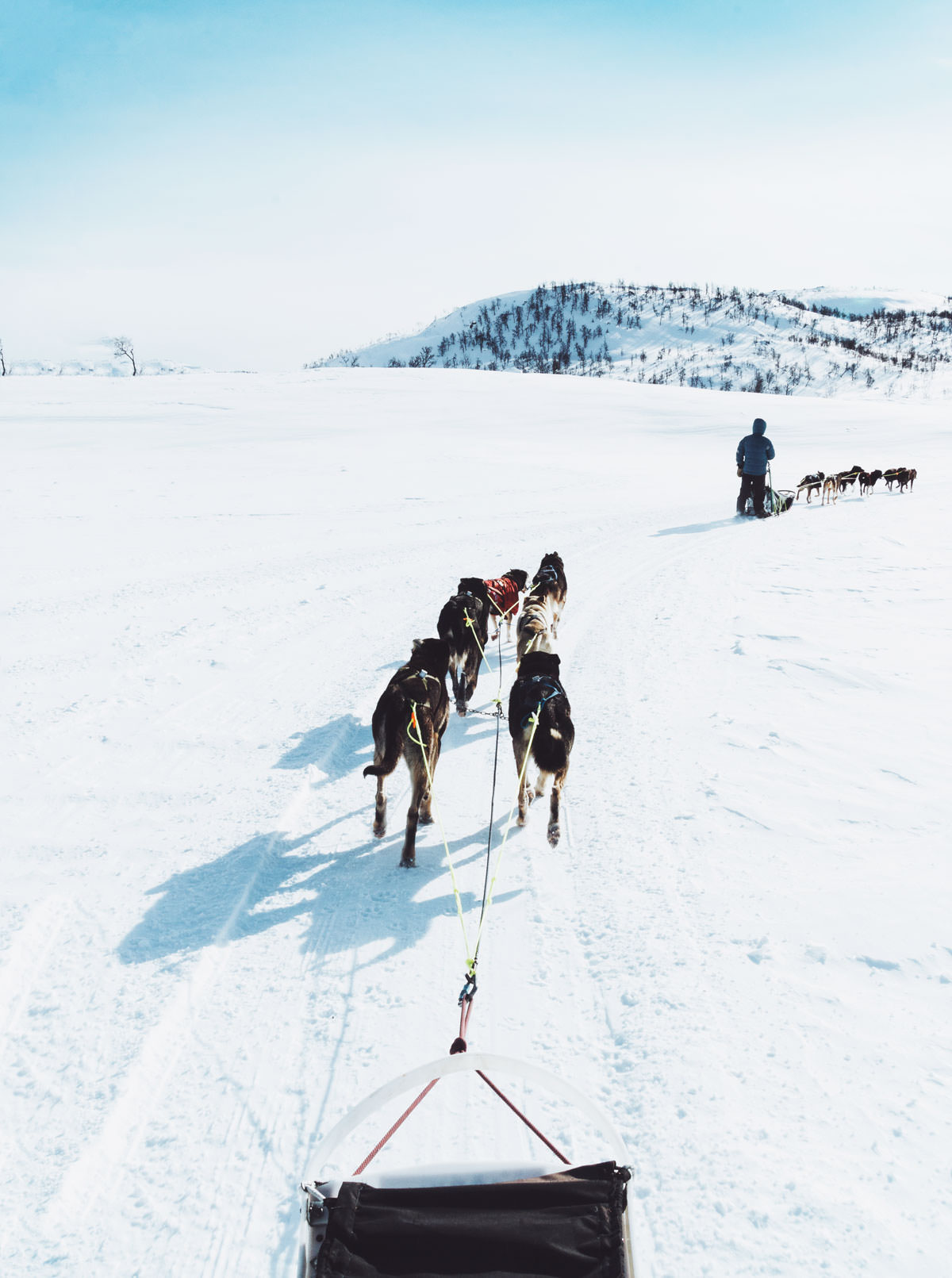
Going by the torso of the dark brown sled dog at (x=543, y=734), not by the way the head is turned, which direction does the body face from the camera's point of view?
away from the camera

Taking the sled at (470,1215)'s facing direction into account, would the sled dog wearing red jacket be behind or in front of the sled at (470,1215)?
in front

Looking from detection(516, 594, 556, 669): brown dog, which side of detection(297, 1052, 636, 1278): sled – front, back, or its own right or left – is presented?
front

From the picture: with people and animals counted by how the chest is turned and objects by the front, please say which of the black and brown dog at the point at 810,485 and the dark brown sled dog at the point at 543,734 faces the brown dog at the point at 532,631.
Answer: the dark brown sled dog

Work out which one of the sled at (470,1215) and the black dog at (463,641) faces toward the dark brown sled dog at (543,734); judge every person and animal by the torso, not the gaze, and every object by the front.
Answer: the sled

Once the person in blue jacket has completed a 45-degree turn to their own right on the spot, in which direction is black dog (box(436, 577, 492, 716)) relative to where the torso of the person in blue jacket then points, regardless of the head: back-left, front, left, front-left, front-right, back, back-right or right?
right

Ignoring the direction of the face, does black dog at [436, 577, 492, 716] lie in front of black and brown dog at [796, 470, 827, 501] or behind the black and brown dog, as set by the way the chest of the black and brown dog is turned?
behind

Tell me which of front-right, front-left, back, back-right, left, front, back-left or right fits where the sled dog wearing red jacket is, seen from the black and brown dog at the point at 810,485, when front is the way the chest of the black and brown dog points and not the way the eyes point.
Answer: back-right

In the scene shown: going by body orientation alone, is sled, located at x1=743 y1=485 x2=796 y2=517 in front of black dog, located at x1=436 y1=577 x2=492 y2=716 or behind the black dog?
in front

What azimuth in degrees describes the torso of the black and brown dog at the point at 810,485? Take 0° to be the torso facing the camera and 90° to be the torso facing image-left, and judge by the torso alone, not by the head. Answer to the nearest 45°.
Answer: approximately 225°

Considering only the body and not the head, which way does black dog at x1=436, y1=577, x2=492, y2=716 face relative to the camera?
away from the camera

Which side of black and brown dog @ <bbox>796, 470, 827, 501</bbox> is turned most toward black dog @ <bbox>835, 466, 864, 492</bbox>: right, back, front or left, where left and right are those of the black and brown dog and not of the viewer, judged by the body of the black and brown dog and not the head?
front

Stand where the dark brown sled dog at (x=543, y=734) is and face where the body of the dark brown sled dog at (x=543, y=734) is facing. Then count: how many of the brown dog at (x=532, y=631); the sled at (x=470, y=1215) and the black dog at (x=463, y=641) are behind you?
1

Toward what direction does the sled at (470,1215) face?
away from the camera

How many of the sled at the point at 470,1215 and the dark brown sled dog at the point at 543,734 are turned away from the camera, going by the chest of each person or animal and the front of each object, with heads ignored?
2

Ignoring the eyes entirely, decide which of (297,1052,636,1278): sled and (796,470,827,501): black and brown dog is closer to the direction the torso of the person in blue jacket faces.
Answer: the black and brown dog

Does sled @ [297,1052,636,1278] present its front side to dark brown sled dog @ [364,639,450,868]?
yes
